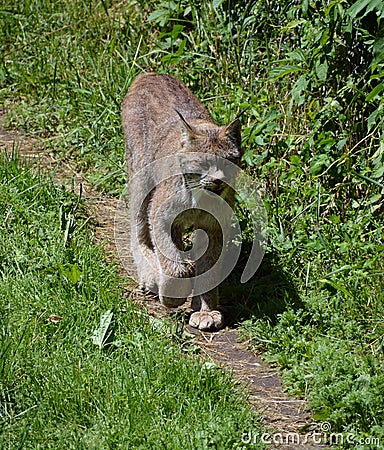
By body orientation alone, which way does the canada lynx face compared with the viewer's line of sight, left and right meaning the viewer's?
facing the viewer and to the right of the viewer
